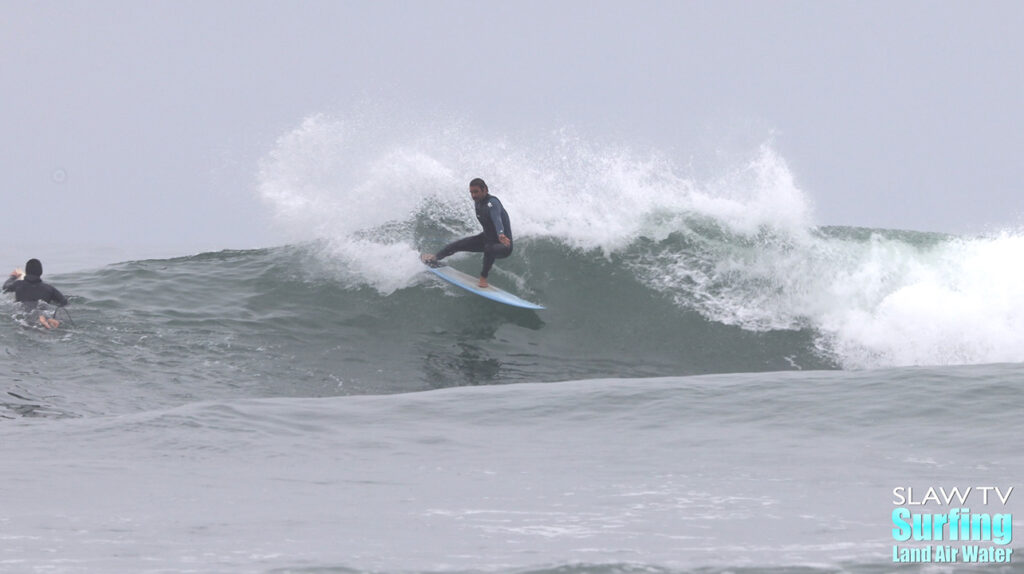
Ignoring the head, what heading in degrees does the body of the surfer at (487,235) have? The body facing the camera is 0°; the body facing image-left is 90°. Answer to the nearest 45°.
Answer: approximately 45°

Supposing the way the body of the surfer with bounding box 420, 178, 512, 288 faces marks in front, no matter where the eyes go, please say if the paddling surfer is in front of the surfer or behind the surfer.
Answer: in front
